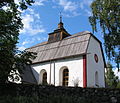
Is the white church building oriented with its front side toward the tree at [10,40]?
no

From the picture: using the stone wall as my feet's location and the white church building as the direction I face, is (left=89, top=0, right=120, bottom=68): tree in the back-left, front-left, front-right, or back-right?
front-right
